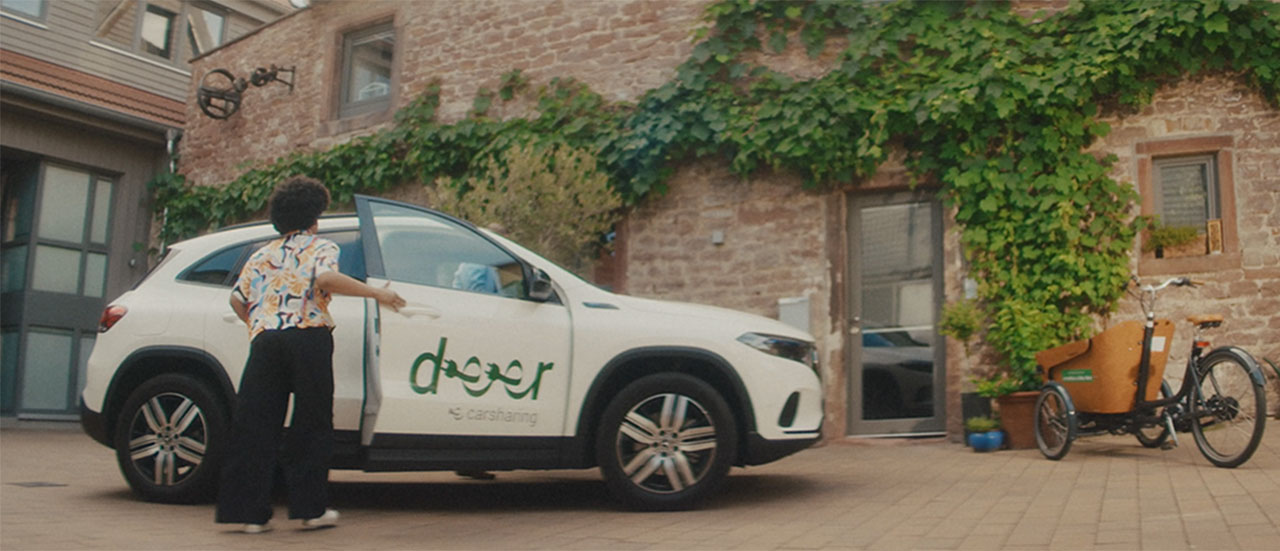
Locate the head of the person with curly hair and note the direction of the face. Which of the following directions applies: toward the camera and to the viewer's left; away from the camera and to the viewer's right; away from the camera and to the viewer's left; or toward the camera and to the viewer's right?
away from the camera and to the viewer's right

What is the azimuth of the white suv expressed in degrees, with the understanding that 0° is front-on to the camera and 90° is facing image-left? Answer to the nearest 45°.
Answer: approximately 270°

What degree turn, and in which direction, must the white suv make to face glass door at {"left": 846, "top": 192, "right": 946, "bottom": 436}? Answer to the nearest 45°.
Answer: approximately 45° to its left

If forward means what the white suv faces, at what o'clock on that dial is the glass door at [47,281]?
The glass door is roughly at 8 o'clock from the white suv.

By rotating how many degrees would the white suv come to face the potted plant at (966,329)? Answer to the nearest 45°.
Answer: approximately 45° to its left
